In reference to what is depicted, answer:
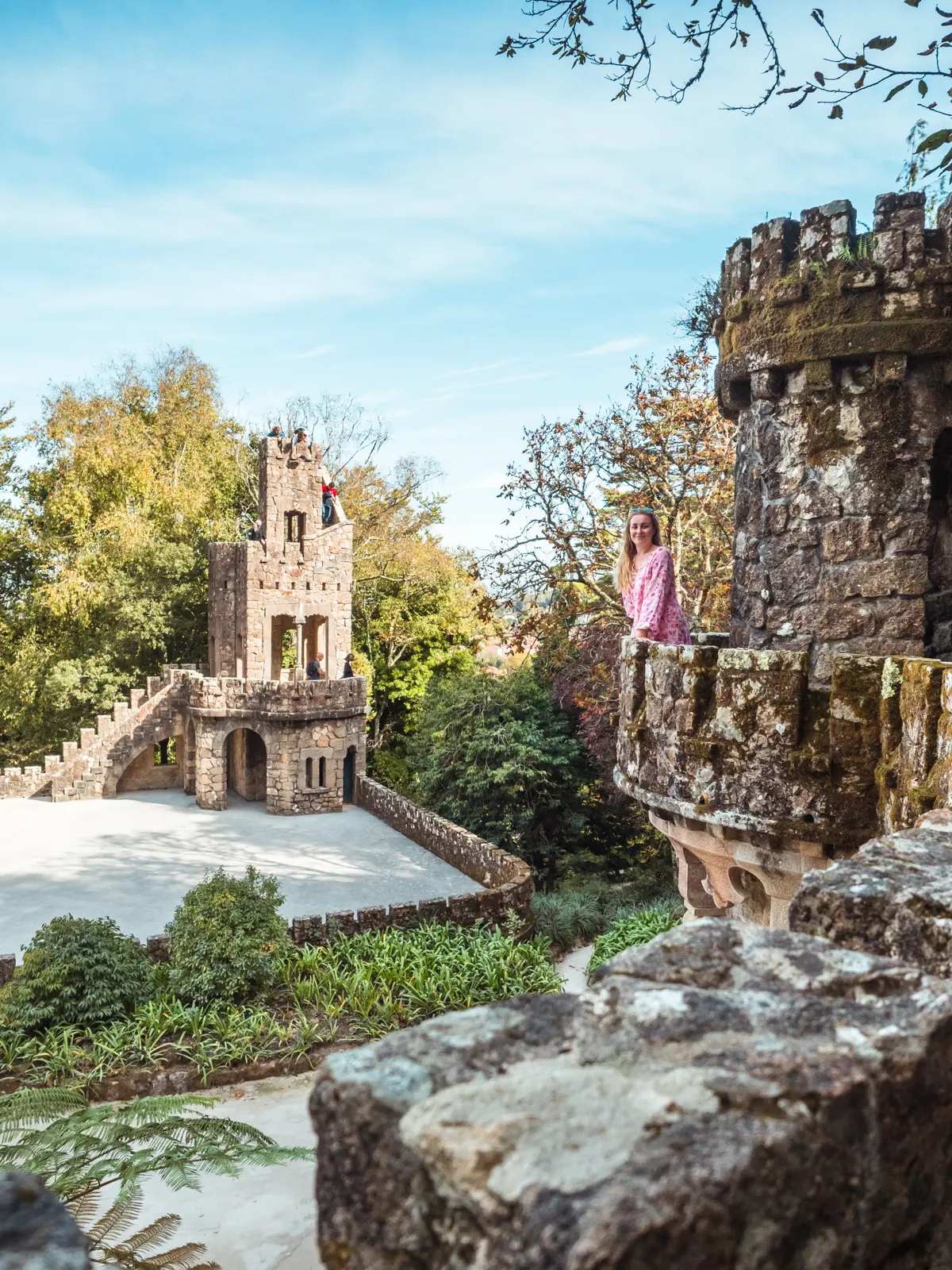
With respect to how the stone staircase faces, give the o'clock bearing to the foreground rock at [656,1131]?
The foreground rock is roughly at 9 o'clock from the stone staircase.

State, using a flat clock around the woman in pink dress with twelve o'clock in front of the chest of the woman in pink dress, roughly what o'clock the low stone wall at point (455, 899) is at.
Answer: The low stone wall is roughly at 4 o'clock from the woman in pink dress.

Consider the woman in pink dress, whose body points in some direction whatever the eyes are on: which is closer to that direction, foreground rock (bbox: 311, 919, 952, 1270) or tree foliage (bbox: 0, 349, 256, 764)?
the foreground rock

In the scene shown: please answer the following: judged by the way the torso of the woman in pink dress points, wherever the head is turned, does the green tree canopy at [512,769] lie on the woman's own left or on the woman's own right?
on the woman's own right

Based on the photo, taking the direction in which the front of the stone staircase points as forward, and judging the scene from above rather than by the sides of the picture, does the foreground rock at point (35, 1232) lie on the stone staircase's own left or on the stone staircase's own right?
on the stone staircase's own left

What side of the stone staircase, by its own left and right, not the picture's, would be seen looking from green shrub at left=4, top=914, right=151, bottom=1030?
left

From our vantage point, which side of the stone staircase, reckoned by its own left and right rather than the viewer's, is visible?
left
